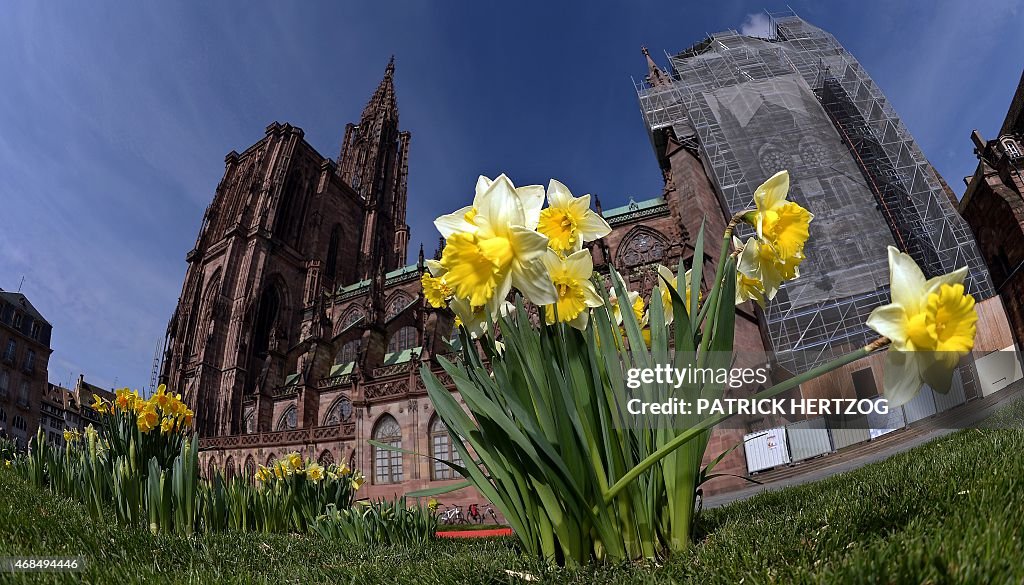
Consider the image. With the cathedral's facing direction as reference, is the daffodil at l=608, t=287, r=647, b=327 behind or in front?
behind

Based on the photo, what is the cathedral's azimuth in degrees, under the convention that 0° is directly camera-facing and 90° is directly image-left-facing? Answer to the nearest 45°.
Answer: approximately 135°

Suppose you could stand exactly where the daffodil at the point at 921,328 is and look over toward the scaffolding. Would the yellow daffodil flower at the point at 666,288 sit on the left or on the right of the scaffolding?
left

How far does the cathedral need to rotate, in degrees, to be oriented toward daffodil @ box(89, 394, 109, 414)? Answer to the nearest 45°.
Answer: approximately 135° to its left

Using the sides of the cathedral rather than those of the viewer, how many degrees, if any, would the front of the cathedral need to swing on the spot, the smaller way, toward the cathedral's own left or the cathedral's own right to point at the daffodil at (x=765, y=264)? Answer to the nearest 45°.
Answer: approximately 135° to the cathedral's own left

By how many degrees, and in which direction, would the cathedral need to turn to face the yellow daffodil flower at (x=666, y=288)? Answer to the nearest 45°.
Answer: approximately 135° to its left

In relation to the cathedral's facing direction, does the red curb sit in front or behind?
behind
